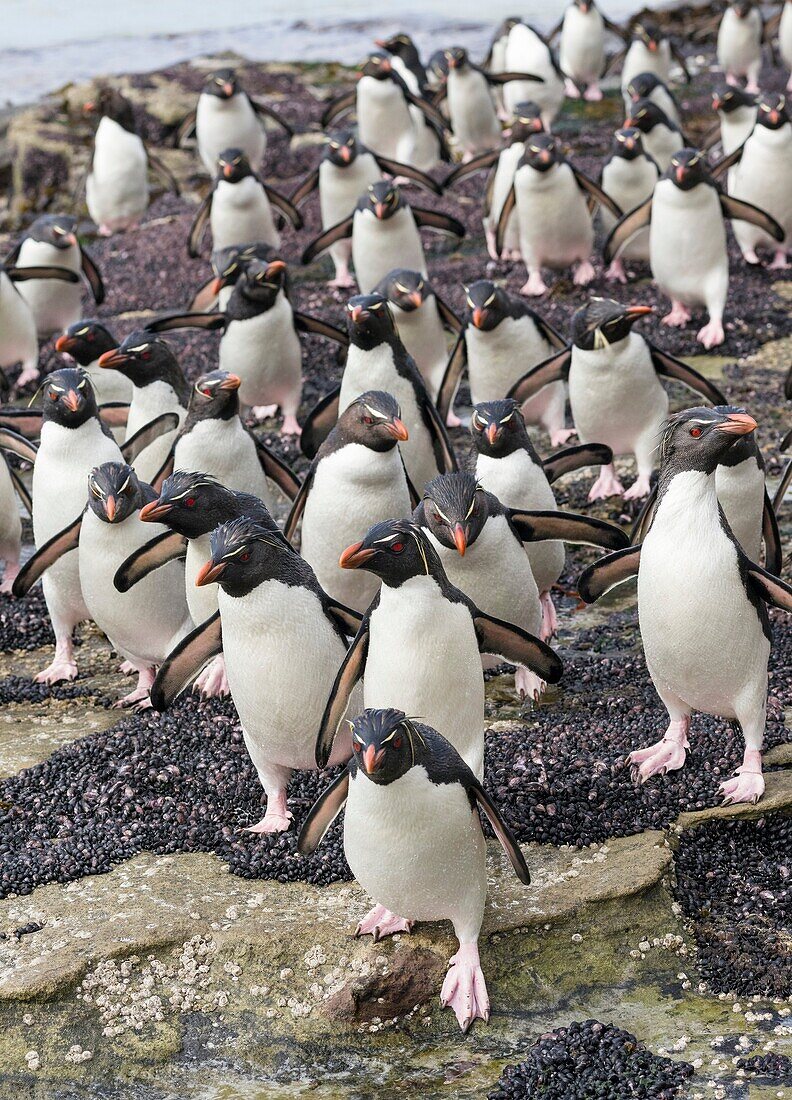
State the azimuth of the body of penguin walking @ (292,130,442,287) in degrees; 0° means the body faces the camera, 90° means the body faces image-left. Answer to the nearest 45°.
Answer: approximately 0°

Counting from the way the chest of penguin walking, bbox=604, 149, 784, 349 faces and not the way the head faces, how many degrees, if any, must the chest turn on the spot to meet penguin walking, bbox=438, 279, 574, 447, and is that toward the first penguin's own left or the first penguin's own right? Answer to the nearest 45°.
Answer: approximately 45° to the first penguin's own right

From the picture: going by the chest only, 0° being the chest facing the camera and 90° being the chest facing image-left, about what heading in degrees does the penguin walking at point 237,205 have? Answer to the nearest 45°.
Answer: approximately 0°

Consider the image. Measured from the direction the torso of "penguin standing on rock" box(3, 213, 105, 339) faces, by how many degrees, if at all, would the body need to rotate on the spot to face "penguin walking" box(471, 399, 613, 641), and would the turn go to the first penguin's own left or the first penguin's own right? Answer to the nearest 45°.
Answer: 0° — it already faces it

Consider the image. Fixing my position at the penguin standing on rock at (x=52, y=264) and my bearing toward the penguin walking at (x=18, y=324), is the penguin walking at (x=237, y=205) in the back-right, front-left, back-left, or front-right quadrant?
back-left

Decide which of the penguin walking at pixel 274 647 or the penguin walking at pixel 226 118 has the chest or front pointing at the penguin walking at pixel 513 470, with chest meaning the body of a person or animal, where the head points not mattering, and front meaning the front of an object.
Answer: the penguin walking at pixel 226 118

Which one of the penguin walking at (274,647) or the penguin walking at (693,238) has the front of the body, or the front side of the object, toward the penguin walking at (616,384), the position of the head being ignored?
the penguin walking at (693,238)

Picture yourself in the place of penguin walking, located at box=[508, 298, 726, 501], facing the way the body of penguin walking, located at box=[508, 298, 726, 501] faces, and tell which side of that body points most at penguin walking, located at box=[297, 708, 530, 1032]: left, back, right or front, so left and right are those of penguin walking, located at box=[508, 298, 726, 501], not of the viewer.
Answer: front

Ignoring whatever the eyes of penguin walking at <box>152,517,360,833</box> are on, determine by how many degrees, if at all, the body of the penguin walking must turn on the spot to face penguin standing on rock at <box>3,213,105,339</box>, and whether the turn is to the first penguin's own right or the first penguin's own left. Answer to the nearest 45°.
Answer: approximately 135° to the first penguin's own right
